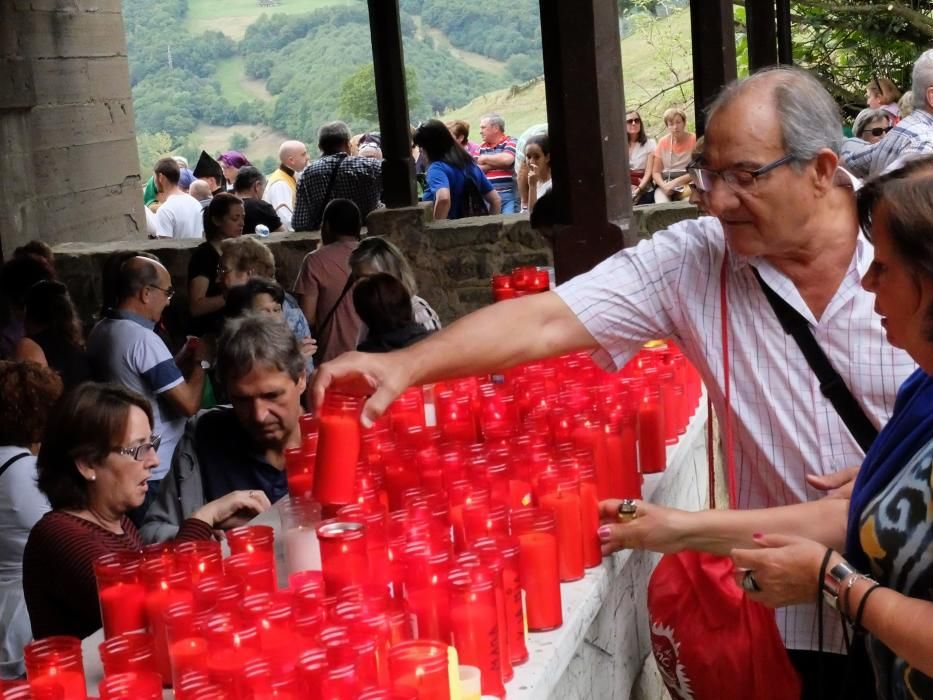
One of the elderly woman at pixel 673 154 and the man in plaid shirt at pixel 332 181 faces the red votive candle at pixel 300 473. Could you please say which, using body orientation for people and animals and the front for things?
the elderly woman

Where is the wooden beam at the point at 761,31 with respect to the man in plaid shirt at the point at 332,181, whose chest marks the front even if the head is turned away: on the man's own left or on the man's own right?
on the man's own right

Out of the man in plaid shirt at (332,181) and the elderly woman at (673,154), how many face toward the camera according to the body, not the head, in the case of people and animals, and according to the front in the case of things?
1

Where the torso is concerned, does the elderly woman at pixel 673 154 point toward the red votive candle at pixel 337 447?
yes

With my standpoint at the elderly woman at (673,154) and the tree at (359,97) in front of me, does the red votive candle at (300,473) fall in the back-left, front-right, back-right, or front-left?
back-left

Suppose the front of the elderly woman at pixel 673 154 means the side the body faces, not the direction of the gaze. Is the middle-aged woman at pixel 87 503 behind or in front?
in front

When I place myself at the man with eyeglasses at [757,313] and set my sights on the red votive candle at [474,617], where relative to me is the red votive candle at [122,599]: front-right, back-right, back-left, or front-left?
front-right

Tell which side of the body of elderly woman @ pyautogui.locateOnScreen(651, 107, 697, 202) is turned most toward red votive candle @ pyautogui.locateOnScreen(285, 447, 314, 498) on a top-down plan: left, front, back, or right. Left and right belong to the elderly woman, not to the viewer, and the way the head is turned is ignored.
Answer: front

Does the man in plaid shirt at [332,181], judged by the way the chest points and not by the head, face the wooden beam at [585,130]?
no

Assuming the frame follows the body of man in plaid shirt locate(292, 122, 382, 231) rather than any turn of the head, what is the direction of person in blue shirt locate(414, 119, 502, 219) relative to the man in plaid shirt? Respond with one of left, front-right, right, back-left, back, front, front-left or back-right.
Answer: front-right

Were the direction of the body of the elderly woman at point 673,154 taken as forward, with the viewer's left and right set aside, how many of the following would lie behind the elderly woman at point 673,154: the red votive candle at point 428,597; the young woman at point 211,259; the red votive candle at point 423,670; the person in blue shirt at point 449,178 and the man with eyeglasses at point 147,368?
0

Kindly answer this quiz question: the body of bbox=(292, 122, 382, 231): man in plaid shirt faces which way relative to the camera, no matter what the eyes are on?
away from the camera

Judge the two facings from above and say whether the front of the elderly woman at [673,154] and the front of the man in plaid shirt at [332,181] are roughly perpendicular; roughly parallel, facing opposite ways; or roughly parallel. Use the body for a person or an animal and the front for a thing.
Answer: roughly parallel, facing opposite ways

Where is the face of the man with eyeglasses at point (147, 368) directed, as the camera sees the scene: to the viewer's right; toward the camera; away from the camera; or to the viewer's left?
to the viewer's right

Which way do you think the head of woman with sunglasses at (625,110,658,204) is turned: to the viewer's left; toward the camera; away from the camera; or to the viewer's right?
toward the camera

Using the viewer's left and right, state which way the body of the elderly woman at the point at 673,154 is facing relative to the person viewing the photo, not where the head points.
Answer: facing the viewer

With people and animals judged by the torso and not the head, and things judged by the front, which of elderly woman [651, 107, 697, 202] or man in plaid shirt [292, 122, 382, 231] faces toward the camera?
the elderly woman
